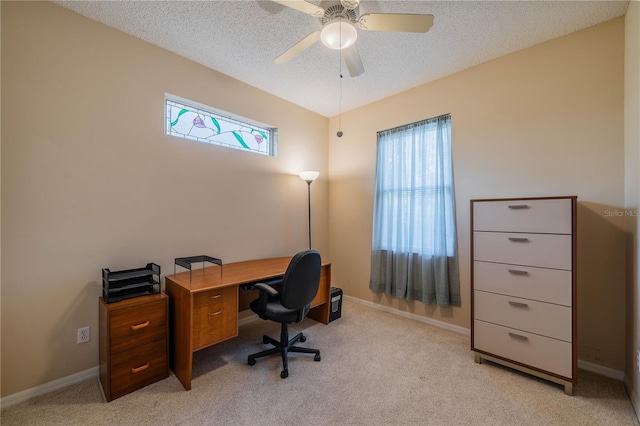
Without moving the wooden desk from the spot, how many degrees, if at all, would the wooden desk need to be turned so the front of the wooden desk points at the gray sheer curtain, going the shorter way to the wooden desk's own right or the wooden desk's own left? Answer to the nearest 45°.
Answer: approximately 45° to the wooden desk's own left

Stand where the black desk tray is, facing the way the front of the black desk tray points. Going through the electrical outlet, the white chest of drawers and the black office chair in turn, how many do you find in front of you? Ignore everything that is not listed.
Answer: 2

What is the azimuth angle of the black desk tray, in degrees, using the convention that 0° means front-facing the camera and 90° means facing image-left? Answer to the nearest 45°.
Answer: approximately 315°

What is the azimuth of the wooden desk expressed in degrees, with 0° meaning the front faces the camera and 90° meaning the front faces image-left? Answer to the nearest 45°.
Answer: approximately 315°

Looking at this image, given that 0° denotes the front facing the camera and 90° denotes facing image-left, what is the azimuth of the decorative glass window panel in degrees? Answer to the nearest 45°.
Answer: approximately 315°

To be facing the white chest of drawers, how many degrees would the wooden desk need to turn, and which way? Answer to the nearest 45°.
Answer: approximately 45° to its left

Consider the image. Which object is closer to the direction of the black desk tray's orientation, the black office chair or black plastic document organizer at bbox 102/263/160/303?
the black office chair
